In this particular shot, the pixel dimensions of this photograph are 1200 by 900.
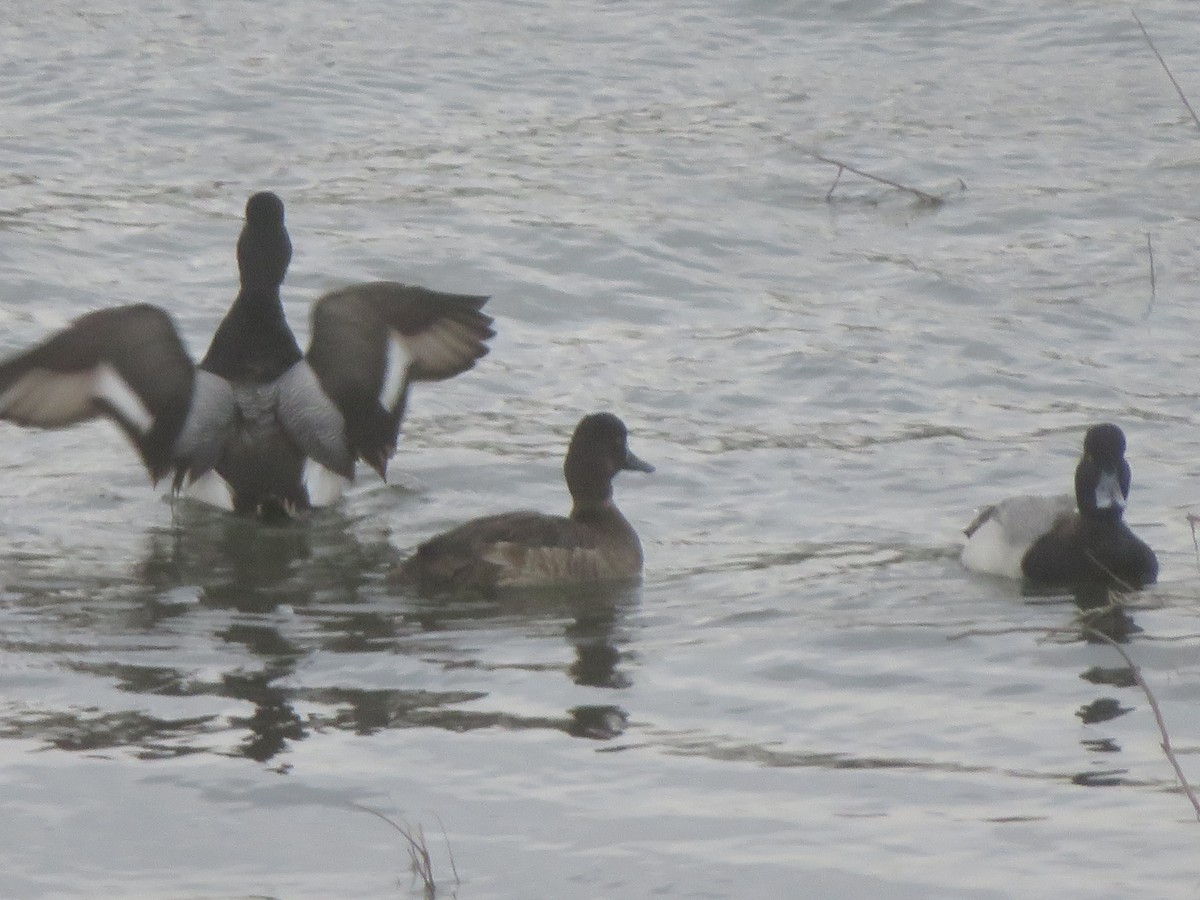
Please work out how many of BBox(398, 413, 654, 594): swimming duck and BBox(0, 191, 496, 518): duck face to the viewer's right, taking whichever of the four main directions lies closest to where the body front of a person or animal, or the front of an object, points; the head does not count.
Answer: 1

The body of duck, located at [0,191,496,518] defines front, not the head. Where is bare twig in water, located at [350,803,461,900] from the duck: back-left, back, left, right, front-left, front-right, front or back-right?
back

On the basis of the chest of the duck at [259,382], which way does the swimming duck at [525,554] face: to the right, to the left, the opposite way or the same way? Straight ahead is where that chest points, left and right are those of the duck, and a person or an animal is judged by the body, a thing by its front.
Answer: to the right

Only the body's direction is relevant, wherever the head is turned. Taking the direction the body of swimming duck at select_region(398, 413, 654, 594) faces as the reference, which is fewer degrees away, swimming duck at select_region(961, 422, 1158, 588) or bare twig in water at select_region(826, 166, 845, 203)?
the swimming duck

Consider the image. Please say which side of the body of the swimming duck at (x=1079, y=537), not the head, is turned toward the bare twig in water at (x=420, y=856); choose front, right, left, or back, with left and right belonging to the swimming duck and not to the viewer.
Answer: right

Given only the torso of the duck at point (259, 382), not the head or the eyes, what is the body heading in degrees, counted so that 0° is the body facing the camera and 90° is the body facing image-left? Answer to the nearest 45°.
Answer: approximately 180°

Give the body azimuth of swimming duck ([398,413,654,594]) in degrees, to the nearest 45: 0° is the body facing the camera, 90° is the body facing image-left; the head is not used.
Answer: approximately 270°

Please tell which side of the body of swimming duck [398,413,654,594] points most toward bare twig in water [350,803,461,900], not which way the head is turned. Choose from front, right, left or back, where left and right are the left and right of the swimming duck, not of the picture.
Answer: right

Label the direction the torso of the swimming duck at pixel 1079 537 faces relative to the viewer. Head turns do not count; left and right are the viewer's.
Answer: facing the viewer and to the right of the viewer

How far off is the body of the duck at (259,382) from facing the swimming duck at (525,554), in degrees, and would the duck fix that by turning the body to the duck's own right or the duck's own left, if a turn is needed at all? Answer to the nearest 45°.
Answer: approximately 135° to the duck's own right

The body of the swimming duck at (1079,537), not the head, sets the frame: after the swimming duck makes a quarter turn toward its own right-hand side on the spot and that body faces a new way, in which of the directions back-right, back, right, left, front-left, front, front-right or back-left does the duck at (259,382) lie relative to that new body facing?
front-right

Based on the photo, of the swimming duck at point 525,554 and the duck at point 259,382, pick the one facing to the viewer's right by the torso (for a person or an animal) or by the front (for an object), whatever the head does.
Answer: the swimming duck

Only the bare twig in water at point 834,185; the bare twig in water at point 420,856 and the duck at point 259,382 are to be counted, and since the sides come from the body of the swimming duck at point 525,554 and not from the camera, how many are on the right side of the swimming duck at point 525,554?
1
